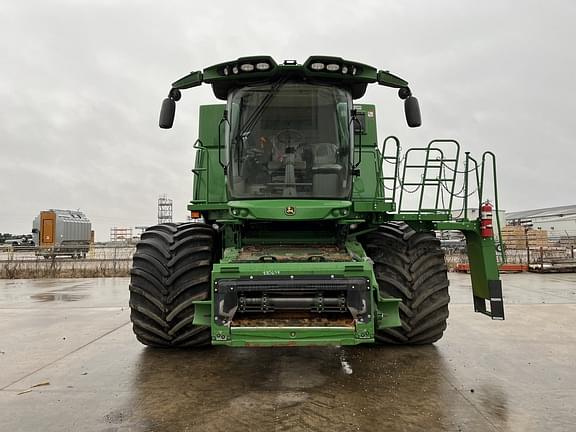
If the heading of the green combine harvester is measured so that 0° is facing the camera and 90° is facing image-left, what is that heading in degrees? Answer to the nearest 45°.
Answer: approximately 0°

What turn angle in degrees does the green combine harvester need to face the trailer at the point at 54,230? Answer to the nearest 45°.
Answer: approximately 135° to its right
